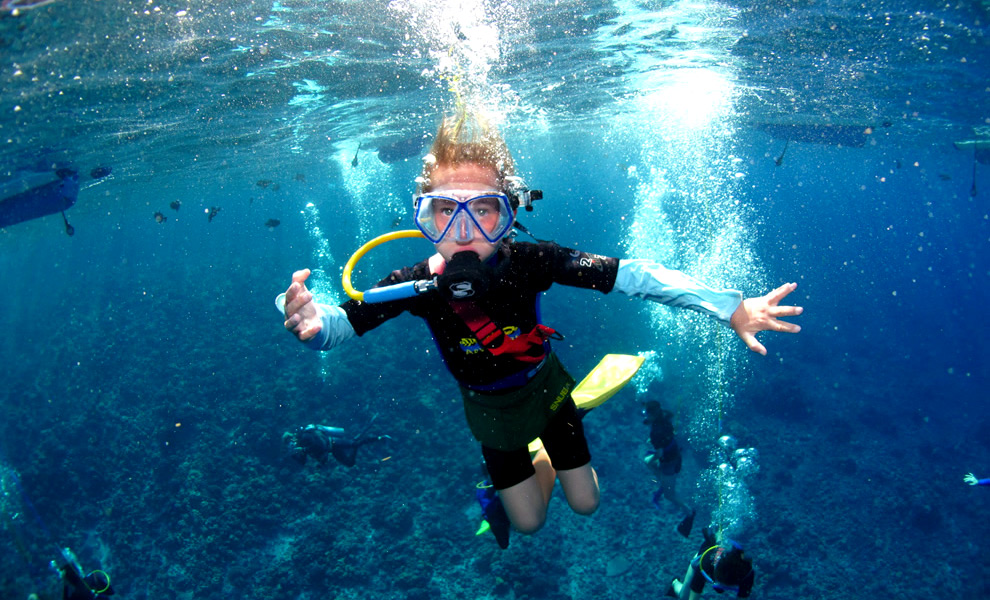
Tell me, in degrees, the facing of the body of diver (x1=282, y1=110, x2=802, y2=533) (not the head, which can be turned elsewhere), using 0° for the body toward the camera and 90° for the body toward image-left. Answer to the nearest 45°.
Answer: approximately 0°

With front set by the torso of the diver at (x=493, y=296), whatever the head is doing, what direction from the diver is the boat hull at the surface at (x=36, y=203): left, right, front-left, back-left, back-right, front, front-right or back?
back-right
